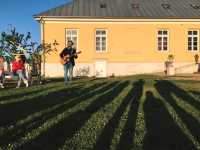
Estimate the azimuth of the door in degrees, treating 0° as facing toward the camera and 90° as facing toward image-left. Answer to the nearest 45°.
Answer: approximately 0°
